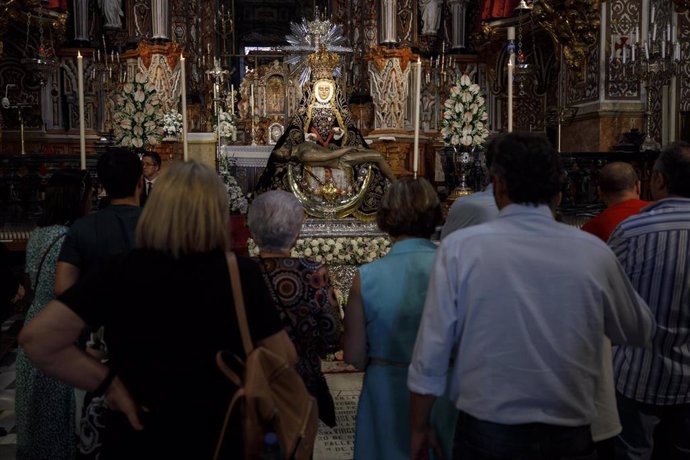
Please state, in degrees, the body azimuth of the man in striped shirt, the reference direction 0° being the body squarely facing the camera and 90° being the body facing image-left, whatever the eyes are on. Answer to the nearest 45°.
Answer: approximately 180°

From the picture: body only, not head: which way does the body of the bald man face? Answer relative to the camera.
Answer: away from the camera

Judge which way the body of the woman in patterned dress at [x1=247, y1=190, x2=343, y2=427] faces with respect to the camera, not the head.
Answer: away from the camera

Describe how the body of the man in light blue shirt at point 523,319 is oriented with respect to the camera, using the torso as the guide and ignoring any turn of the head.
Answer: away from the camera

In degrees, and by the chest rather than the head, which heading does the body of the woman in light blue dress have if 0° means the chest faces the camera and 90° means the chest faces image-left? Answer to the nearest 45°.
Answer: approximately 180°

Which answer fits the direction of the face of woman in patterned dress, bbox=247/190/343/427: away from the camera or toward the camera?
away from the camera

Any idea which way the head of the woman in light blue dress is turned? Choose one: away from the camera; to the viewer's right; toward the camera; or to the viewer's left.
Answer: away from the camera
